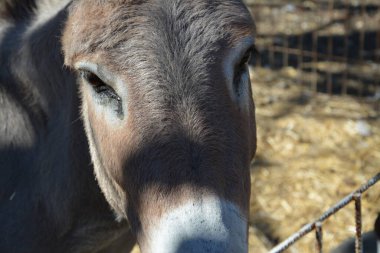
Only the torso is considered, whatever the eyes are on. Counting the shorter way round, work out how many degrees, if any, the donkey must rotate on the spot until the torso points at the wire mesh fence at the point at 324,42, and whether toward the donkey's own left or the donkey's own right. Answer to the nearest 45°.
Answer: approximately 90° to the donkey's own left

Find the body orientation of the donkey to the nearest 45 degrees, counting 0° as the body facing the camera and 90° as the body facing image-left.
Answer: approximately 315°
